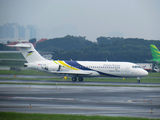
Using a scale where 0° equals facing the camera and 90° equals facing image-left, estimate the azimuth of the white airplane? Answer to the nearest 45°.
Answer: approximately 270°
